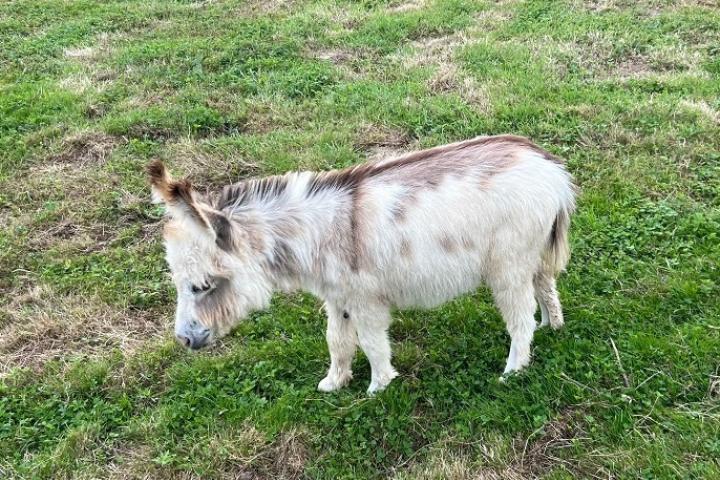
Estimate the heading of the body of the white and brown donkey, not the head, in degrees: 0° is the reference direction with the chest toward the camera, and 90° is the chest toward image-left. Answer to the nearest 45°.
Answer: approximately 90°
